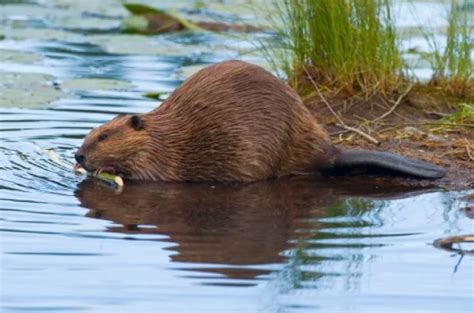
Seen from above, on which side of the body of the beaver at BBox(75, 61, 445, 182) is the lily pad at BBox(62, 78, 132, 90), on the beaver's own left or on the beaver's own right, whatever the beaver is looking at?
on the beaver's own right

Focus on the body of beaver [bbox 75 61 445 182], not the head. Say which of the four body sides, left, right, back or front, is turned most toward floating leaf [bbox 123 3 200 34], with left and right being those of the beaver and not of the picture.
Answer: right

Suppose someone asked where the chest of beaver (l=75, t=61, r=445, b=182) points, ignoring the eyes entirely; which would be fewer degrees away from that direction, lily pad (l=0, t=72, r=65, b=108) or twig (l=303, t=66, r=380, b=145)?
the lily pad

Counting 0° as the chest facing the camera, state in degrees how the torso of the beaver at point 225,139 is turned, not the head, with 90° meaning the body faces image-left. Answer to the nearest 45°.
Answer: approximately 90°

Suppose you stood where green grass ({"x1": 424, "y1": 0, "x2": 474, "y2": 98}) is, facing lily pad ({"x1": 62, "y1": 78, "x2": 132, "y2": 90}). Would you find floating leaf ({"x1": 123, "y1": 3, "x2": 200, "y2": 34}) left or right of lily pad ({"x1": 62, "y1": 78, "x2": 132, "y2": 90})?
right

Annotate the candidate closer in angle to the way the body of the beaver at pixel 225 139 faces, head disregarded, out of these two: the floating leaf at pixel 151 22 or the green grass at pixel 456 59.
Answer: the floating leaf

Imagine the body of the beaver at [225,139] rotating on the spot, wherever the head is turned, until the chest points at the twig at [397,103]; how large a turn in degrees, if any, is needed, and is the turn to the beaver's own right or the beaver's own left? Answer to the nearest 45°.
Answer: approximately 135° to the beaver's own right

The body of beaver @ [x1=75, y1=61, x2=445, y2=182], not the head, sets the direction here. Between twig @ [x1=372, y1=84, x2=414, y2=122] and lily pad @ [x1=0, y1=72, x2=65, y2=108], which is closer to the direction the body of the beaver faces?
the lily pad

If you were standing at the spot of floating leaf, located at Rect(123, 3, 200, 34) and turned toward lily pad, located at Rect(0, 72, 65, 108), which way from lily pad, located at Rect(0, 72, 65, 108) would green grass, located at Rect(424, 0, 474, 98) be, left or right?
left

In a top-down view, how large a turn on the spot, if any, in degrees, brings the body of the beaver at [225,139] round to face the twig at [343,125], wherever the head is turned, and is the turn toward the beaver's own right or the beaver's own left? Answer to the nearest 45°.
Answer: approximately 135° to the beaver's own right

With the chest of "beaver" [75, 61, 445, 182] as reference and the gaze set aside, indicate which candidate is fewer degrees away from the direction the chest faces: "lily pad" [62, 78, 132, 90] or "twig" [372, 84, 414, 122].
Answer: the lily pad

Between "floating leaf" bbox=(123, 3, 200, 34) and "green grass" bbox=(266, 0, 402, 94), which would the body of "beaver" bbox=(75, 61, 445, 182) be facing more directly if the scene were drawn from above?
the floating leaf
